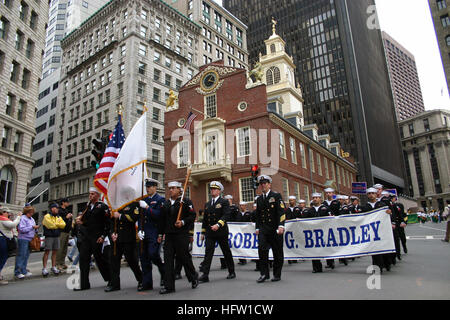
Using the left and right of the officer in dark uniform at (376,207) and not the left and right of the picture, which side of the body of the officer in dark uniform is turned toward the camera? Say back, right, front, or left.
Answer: front

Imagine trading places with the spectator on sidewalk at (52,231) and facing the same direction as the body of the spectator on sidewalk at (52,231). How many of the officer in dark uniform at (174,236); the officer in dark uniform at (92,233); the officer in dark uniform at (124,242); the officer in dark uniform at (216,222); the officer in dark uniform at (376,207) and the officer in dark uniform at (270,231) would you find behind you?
0

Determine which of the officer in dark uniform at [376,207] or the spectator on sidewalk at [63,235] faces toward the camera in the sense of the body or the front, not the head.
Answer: the officer in dark uniform

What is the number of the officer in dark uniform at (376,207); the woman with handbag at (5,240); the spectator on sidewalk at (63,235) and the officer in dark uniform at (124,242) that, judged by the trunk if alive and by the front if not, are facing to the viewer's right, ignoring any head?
2

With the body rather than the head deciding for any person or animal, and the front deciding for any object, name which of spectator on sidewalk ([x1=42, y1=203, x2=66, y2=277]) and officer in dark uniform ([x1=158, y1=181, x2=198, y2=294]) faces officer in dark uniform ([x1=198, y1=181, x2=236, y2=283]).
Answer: the spectator on sidewalk

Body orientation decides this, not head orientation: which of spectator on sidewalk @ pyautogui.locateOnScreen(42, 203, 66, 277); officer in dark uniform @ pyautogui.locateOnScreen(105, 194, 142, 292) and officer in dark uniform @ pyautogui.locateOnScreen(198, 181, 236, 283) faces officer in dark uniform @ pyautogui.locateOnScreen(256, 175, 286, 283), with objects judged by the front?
the spectator on sidewalk

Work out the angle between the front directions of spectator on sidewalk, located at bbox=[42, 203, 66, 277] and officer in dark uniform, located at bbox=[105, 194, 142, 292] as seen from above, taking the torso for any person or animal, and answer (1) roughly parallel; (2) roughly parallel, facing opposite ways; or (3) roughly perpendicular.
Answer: roughly perpendicular

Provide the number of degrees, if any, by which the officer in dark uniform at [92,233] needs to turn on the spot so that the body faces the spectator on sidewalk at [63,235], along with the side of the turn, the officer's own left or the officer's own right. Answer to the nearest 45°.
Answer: approximately 135° to the officer's own right

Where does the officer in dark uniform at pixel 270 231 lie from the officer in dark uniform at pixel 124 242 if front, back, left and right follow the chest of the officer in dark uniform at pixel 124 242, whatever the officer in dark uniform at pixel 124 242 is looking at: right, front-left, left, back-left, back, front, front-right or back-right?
back-left

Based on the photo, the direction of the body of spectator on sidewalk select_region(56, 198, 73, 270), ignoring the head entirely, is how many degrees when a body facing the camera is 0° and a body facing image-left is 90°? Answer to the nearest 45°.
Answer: approximately 270°

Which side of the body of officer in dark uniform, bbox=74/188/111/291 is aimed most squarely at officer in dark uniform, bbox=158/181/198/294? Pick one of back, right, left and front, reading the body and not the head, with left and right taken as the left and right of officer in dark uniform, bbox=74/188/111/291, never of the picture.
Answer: left

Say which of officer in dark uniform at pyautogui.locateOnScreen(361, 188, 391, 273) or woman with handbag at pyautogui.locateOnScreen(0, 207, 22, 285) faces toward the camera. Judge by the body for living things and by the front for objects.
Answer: the officer in dark uniform

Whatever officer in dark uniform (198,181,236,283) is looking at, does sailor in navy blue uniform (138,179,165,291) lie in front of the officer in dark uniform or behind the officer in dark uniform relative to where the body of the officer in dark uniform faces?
in front

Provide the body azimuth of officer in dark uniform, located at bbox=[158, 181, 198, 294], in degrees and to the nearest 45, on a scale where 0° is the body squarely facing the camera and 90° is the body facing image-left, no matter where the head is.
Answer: approximately 45°

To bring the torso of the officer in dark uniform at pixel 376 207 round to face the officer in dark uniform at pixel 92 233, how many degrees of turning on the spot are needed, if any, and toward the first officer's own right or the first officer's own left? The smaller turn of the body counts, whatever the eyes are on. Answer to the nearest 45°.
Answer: approximately 45° to the first officer's own right

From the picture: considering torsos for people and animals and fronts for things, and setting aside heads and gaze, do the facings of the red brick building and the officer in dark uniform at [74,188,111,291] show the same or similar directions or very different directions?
same or similar directions

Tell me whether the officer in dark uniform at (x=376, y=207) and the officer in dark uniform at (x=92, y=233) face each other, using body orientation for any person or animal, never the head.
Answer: no

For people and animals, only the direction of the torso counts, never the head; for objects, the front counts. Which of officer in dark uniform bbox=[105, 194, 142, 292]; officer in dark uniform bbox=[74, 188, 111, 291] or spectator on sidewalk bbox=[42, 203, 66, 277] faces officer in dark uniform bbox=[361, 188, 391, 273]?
the spectator on sidewalk

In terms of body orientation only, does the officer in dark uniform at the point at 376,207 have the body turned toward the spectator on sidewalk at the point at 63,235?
no

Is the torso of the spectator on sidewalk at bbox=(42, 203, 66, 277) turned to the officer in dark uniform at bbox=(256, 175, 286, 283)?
yes

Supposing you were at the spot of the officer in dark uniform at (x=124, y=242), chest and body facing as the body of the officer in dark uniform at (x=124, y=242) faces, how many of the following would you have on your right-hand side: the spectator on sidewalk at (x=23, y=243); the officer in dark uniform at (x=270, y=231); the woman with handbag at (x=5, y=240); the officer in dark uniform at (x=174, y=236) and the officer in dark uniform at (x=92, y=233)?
3
